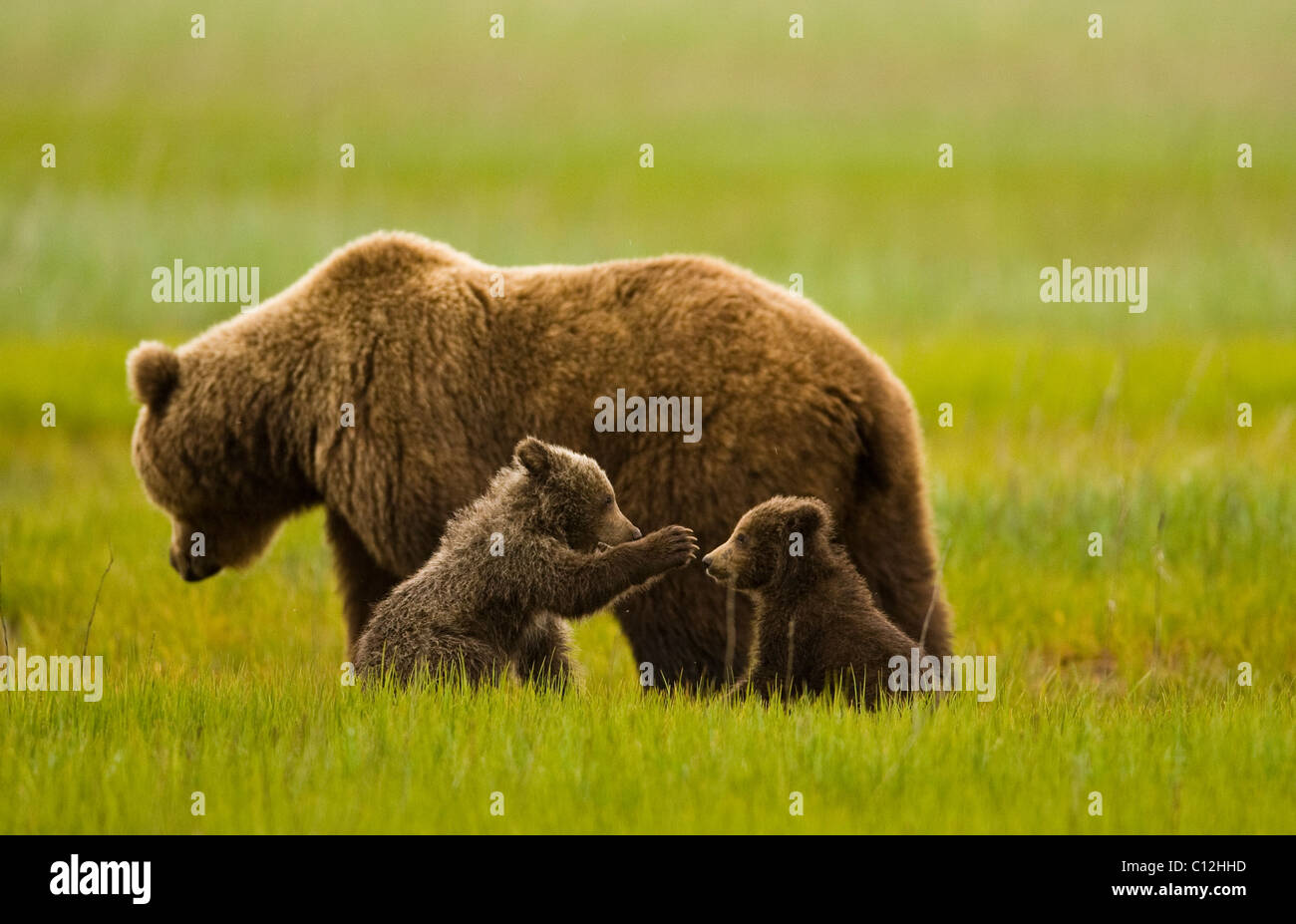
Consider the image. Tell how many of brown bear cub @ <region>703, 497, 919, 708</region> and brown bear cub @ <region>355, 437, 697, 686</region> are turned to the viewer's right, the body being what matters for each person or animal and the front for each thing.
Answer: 1

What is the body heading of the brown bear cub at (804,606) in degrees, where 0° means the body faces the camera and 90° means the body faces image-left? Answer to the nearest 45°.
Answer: approximately 90°

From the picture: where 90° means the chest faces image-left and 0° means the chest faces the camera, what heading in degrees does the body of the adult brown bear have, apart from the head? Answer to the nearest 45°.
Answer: approximately 90°

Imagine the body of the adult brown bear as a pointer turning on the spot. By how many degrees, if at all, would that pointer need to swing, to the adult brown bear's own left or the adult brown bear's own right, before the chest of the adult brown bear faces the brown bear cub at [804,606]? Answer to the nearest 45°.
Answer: approximately 135° to the adult brown bear's own left

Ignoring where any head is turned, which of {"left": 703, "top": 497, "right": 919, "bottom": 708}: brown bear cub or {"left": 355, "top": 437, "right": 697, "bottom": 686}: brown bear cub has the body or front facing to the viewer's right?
{"left": 355, "top": 437, "right": 697, "bottom": 686}: brown bear cub

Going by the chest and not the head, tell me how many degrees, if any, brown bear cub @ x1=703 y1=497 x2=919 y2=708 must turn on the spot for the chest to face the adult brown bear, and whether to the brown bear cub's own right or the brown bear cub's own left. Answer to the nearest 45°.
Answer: approximately 45° to the brown bear cub's own right

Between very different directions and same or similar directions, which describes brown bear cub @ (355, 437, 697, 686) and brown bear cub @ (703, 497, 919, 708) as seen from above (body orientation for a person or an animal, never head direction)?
very different directions

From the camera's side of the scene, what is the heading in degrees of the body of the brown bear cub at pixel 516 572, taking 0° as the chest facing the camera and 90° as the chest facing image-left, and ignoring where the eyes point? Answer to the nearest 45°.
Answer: approximately 270°
